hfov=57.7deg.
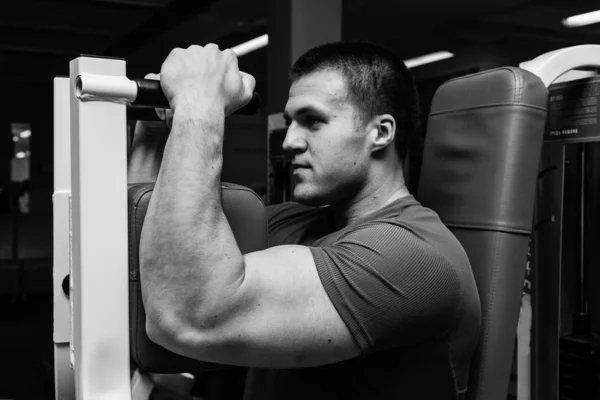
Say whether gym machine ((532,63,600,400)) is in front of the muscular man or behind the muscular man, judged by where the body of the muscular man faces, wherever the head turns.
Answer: behind

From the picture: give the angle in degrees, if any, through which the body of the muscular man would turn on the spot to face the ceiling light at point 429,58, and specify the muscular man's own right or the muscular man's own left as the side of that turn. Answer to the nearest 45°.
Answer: approximately 90° to the muscular man's own right

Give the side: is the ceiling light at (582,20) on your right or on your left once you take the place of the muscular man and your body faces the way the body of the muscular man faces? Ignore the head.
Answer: on your right

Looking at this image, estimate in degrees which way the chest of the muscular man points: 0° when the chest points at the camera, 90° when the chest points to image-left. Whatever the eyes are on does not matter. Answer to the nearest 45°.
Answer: approximately 90°

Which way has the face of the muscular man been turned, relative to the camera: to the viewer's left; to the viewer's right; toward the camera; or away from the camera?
to the viewer's left

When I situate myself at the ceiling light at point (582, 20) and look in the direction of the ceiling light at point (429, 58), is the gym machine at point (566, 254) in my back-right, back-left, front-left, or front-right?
back-left

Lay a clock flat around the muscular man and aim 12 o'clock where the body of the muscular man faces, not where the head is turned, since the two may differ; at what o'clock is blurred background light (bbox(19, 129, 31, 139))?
The blurred background light is roughly at 2 o'clock from the muscular man.
